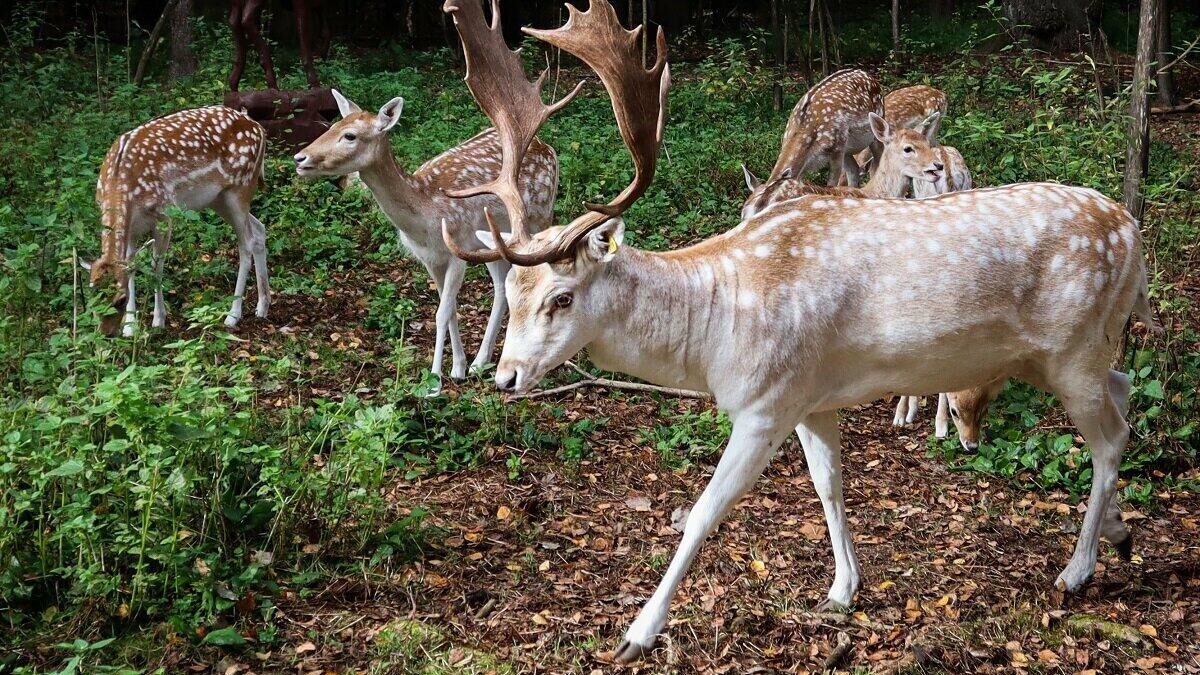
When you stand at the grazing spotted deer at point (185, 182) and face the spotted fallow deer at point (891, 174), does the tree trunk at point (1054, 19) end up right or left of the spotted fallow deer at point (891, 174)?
left

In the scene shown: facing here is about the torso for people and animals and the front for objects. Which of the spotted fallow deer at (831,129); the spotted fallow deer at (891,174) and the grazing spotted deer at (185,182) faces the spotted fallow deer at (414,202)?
the spotted fallow deer at (831,129)

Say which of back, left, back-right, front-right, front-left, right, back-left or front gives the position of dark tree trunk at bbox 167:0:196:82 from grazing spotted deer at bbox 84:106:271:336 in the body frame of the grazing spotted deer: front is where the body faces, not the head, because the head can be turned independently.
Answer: back-right

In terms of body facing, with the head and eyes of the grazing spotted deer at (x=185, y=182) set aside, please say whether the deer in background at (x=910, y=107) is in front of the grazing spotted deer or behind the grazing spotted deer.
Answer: behind

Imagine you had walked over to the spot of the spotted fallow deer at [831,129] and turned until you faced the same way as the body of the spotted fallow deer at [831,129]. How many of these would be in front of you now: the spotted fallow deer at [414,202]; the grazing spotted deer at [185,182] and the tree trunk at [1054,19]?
2

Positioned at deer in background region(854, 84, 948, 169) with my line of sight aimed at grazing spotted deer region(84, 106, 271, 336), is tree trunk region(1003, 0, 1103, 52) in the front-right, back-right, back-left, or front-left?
back-right

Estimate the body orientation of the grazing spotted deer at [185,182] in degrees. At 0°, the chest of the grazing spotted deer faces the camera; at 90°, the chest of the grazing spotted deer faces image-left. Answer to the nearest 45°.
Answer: approximately 45°

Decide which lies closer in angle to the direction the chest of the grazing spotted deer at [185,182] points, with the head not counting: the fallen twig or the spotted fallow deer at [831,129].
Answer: the fallen twig

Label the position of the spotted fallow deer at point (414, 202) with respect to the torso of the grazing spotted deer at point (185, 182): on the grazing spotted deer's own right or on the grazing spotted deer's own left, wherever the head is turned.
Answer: on the grazing spotted deer's own left
